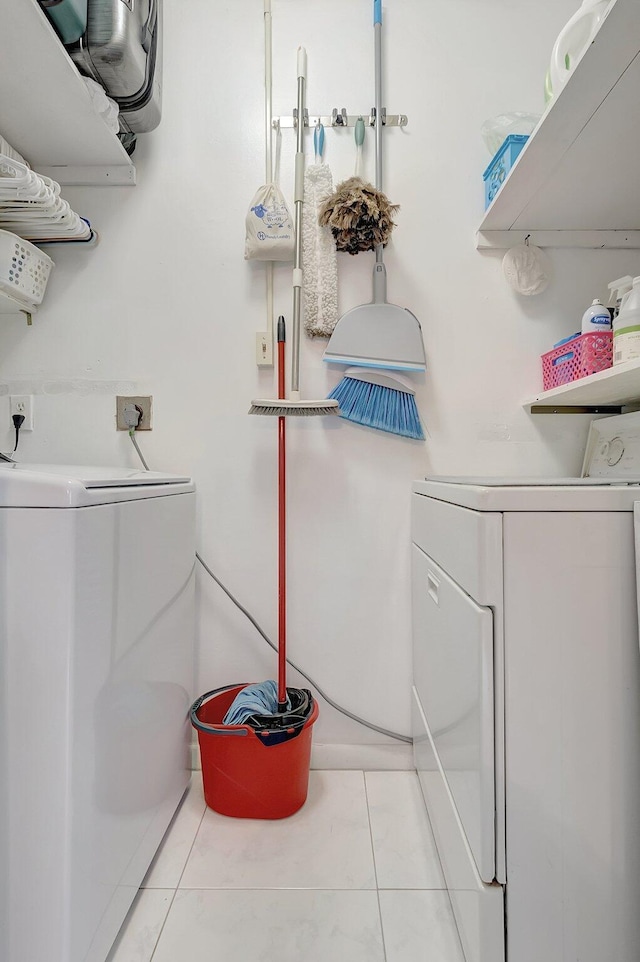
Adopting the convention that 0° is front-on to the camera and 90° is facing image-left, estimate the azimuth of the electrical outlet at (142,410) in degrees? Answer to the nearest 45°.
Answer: approximately 0°

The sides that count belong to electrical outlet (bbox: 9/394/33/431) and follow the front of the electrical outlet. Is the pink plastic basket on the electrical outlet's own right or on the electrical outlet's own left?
on the electrical outlet's own left

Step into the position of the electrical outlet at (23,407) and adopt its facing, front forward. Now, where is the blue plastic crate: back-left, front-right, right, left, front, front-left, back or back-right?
front-left

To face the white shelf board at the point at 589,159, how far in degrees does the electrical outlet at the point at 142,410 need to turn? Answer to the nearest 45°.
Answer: approximately 45° to its left

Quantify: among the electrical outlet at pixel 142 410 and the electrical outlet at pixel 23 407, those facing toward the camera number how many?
2

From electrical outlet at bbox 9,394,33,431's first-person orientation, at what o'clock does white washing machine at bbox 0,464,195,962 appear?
The white washing machine is roughly at 12 o'clock from the electrical outlet.

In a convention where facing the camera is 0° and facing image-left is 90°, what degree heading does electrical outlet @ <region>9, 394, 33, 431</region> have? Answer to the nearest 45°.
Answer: approximately 0°
